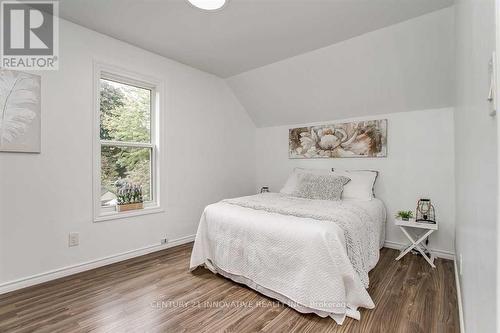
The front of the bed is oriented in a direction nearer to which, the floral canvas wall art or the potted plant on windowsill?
the potted plant on windowsill

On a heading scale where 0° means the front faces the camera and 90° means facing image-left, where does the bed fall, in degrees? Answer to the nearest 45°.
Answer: approximately 45°

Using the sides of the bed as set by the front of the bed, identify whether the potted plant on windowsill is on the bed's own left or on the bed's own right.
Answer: on the bed's own right

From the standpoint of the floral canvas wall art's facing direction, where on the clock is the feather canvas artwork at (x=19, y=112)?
The feather canvas artwork is roughly at 12 o'clock from the floral canvas wall art.

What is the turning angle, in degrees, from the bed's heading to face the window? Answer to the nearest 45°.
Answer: approximately 45° to its right

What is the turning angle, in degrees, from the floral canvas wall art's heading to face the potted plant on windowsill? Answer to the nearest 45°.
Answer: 0° — it already faces it

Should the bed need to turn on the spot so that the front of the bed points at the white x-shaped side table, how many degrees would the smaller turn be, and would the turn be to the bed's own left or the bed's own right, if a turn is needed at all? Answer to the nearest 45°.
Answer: approximately 180°
